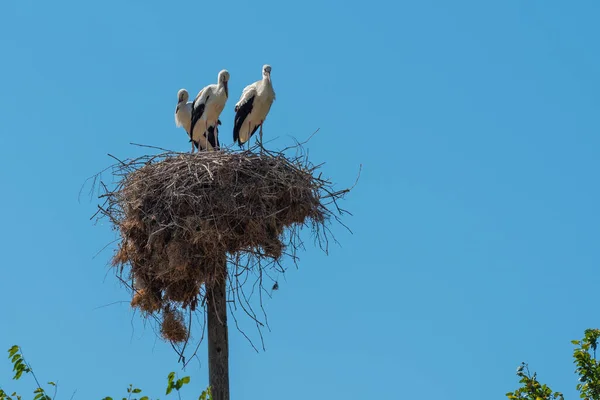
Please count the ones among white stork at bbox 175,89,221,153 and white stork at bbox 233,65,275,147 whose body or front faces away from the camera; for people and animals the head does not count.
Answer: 0

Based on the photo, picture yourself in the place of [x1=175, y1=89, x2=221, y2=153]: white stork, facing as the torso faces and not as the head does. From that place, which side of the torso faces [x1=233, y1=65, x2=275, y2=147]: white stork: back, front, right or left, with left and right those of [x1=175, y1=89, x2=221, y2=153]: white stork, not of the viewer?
left

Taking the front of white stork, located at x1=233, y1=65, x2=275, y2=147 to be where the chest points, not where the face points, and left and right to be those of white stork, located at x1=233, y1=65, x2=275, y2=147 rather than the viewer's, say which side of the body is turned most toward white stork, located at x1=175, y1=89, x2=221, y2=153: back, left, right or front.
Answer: back

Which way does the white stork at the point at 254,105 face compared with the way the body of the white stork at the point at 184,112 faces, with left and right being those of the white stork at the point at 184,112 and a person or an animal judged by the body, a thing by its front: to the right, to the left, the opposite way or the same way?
to the left

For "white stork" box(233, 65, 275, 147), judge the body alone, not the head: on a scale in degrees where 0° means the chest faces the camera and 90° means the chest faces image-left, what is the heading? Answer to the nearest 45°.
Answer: approximately 315°

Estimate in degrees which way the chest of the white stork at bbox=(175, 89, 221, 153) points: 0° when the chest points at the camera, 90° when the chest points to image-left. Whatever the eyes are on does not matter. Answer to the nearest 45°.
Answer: approximately 45°

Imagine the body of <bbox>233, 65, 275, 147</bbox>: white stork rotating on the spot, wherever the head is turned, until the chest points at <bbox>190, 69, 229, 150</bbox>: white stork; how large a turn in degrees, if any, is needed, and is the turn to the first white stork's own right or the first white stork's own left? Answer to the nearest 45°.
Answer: approximately 135° to the first white stork's own right
